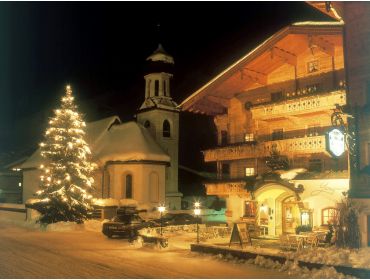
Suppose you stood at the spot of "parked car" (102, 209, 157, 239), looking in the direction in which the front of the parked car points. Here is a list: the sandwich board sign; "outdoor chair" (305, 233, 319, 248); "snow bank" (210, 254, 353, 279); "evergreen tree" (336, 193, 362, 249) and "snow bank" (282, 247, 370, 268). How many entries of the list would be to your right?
0

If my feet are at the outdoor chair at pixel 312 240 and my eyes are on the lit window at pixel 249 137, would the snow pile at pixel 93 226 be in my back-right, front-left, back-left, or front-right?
front-left

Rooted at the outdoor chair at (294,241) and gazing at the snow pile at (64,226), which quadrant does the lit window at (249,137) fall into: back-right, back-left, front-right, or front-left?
front-right

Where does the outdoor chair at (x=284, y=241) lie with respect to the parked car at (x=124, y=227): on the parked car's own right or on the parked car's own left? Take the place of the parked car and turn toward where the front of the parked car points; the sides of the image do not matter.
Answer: on the parked car's own left

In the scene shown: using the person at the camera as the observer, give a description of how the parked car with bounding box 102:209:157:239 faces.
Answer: facing the viewer and to the left of the viewer

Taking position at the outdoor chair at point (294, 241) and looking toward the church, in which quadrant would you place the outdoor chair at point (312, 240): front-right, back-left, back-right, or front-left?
back-right

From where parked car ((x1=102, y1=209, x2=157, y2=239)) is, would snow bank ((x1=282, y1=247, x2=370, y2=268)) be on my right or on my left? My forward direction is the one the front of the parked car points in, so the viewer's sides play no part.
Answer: on my left
